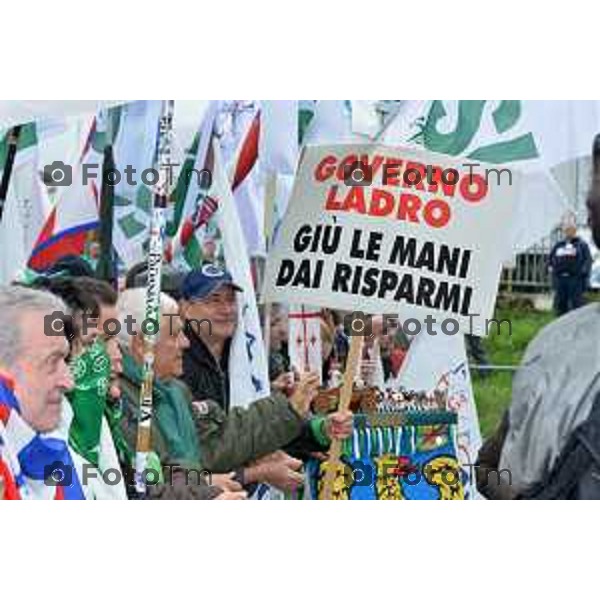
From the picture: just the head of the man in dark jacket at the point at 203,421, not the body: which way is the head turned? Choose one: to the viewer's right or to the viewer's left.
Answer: to the viewer's right

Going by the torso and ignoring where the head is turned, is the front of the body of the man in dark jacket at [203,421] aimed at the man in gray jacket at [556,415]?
yes

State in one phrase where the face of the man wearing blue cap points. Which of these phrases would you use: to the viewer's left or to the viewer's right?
to the viewer's right

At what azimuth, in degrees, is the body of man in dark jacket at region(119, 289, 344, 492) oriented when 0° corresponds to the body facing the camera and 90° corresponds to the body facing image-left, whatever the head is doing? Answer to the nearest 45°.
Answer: approximately 270°

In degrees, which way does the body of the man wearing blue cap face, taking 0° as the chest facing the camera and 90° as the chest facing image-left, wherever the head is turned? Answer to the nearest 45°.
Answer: approximately 315°

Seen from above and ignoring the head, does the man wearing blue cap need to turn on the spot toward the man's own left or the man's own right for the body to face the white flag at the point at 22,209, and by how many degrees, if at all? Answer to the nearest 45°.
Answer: approximately 135° to the man's own right

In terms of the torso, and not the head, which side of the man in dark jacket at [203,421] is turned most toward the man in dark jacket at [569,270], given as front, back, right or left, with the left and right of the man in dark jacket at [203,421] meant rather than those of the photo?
left
